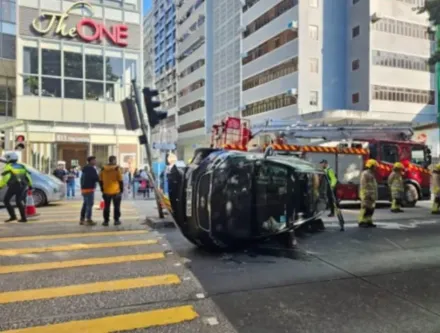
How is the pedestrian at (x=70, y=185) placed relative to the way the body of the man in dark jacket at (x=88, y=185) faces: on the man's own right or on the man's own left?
on the man's own left

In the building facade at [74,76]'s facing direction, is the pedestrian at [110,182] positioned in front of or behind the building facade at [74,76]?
in front

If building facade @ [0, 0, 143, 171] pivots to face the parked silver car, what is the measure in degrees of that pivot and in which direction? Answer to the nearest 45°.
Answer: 0° — it already faces it

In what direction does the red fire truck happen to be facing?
to the viewer's right

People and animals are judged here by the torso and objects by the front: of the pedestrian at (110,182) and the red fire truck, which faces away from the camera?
the pedestrian

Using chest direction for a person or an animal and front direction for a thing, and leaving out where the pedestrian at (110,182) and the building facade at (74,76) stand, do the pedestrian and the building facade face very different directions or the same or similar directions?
very different directions

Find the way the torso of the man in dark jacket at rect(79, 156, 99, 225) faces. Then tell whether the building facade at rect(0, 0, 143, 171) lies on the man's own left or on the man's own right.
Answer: on the man's own left

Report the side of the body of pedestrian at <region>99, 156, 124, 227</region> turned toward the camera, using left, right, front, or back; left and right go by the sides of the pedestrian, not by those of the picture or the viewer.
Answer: back

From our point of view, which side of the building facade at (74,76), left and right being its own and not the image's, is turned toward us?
front

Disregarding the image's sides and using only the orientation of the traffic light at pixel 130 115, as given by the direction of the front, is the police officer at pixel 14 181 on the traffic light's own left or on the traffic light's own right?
on the traffic light's own left

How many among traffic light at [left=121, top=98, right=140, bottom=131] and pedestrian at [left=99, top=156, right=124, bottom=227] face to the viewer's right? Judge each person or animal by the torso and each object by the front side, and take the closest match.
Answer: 0

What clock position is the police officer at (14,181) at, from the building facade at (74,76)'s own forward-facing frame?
The police officer is roughly at 12 o'clock from the building facade.
